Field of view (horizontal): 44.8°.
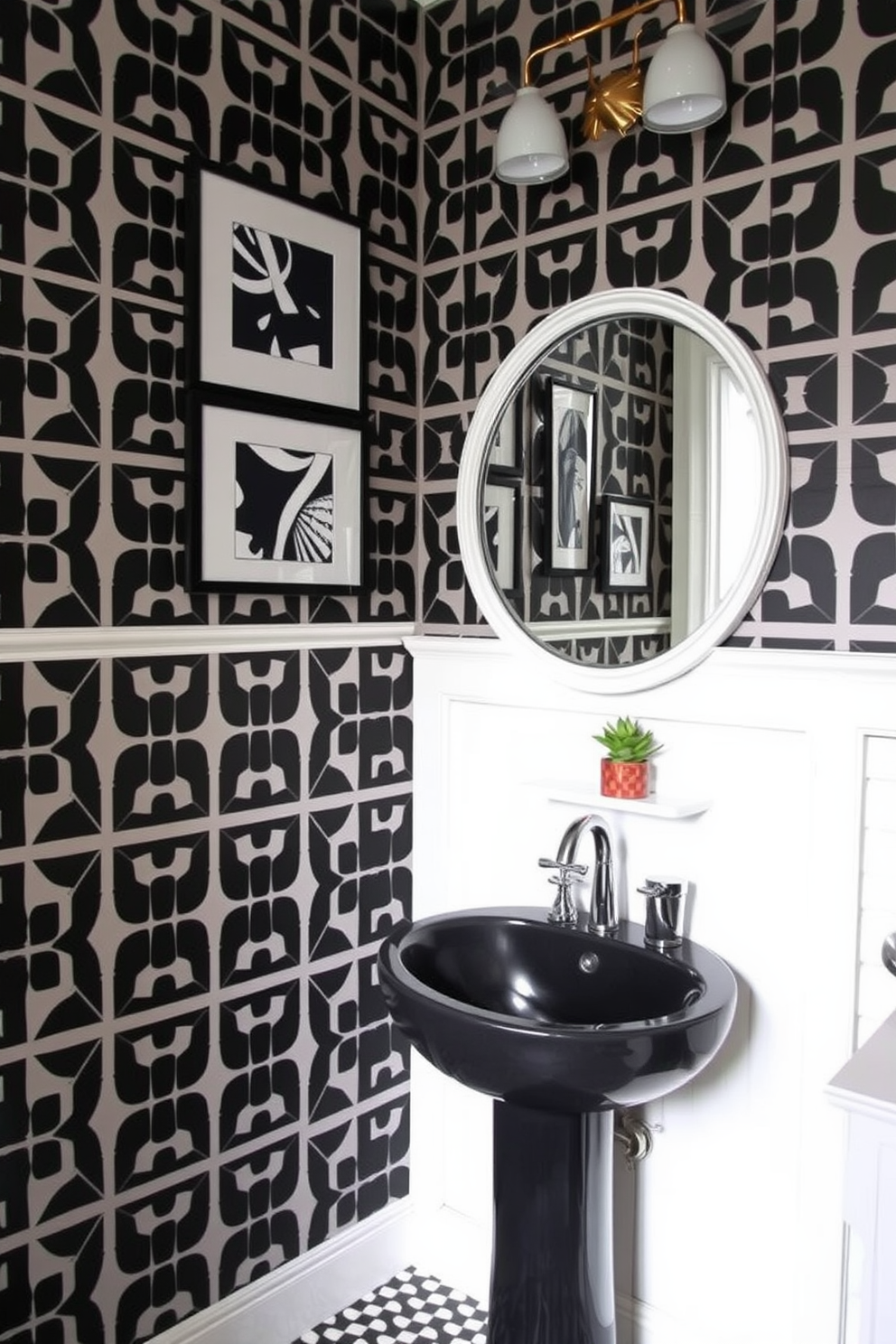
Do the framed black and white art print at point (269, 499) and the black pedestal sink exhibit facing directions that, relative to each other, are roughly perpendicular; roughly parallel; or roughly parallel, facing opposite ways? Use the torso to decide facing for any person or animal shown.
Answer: roughly perpendicular

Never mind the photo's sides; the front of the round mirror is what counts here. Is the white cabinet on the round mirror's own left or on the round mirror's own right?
on the round mirror's own left

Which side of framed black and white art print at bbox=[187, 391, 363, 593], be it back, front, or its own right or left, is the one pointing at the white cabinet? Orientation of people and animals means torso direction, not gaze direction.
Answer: front

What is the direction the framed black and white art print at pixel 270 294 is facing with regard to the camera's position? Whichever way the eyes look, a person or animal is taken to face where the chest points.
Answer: facing the viewer and to the right of the viewer

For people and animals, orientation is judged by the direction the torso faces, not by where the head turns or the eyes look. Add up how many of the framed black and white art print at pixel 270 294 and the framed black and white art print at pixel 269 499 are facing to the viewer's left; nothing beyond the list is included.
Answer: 0

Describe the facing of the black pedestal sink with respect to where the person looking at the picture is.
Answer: facing the viewer and to the left of the viewer

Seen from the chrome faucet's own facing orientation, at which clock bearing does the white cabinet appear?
The white cabinet is roughly at 10 o'clock from the chrome faucet.

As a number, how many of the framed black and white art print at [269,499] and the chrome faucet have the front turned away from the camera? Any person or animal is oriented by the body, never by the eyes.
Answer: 0

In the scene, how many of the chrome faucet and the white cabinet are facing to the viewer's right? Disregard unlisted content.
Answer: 0

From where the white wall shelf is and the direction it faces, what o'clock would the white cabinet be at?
The white cabinet is roughly at 10 o'clock from the white wall shelf.

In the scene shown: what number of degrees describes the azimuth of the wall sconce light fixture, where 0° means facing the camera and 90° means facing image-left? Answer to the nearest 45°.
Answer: approximately 45°
